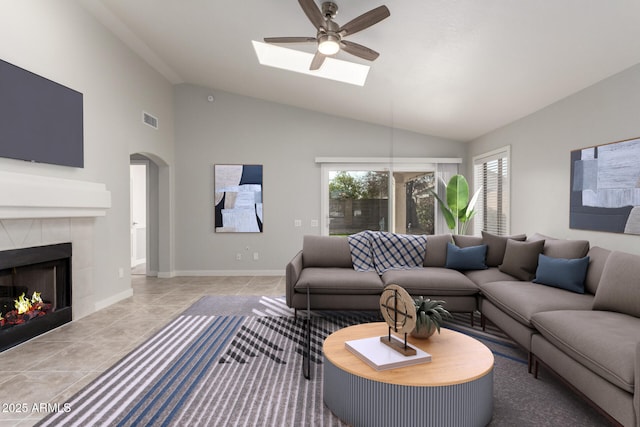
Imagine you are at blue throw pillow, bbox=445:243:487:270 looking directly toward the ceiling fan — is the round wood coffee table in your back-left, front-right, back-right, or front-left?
front-left

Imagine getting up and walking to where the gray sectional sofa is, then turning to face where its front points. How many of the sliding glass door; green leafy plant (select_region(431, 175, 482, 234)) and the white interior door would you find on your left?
0

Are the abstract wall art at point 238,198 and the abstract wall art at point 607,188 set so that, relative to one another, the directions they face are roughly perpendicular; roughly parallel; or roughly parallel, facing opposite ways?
roughly perpendicular

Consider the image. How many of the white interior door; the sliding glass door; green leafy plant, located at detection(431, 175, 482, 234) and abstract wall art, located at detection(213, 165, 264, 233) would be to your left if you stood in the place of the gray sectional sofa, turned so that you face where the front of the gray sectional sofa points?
0

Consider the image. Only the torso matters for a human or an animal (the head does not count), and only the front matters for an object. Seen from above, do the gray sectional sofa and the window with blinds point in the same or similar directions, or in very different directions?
same or similar directions

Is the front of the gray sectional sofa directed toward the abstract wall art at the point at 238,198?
no

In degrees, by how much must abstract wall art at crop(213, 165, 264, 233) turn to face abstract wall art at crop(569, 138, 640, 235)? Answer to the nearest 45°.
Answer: approximately 45° to its left

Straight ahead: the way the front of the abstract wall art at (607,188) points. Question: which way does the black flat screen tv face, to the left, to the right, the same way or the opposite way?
the opposite way

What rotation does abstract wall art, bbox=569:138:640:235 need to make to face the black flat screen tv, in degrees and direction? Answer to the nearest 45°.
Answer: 0° — it already faces it

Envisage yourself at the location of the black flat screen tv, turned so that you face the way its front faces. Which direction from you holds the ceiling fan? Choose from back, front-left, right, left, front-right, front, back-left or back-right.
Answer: front

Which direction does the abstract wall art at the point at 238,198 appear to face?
toward the camera

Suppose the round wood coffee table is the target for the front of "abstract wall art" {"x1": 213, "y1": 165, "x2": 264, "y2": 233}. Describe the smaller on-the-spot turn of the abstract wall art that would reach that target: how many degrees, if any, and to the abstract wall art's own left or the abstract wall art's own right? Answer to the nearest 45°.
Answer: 0° — it already faces it

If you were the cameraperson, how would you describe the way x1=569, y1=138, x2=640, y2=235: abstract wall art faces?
facing the viewer and to the left of the viewer

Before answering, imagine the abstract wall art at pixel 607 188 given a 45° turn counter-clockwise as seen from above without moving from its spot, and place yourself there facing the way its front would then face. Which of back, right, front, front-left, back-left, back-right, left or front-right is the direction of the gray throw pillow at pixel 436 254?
right
